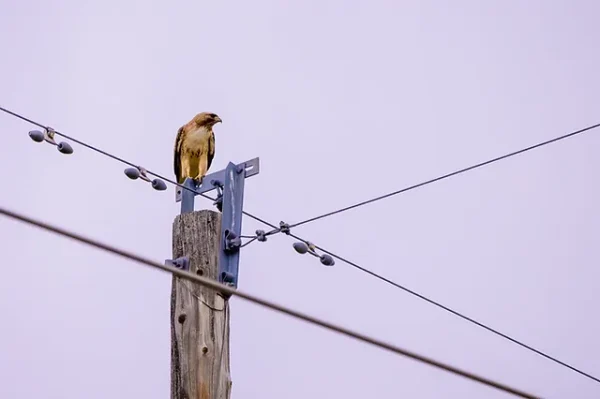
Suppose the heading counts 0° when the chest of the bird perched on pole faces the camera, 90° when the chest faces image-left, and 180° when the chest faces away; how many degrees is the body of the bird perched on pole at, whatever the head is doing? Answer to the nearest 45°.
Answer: approximately 315°
